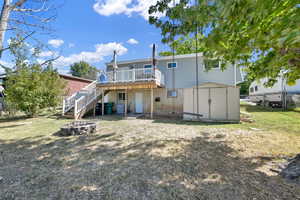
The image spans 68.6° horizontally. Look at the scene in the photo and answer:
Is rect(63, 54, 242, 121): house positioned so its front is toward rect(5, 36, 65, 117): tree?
no
